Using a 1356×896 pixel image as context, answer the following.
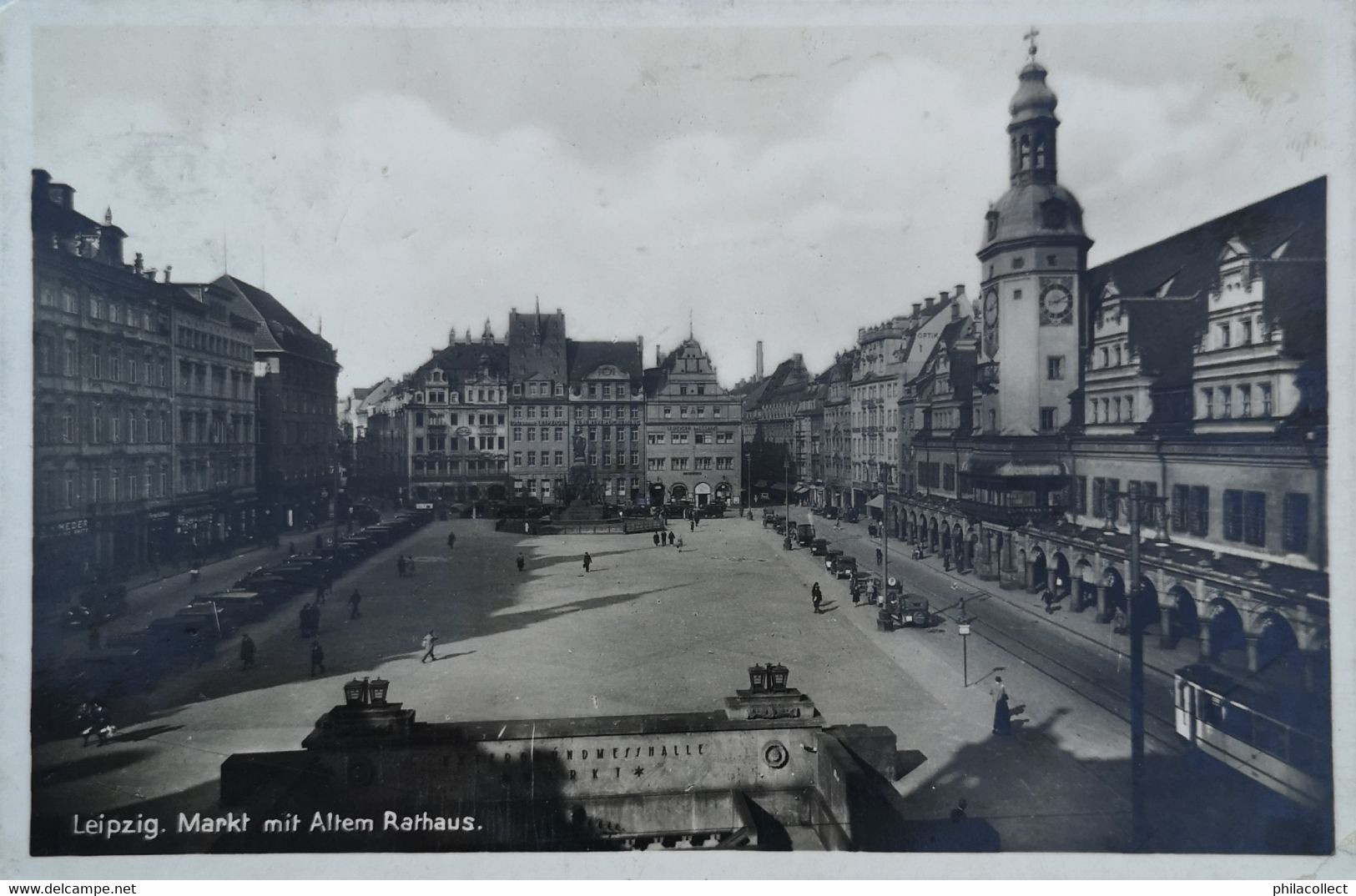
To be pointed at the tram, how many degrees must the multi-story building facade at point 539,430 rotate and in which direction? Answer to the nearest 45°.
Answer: approximately 45° to its left

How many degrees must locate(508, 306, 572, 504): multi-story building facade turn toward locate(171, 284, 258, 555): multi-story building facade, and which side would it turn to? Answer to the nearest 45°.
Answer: approximately 45° to its right

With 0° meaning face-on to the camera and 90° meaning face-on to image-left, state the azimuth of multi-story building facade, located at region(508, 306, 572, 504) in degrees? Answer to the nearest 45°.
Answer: approximately 0°

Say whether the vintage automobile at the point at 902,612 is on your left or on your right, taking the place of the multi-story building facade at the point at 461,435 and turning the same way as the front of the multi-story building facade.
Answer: on your left

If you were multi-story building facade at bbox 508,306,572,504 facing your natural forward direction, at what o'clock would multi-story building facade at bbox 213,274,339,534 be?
multi-story building facade at bbox 213,274,339,534 is roughly at 2 o'clock from multi-story building facade at bbox 508,306,572,504.

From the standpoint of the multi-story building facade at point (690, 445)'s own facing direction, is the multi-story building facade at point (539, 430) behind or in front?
in front

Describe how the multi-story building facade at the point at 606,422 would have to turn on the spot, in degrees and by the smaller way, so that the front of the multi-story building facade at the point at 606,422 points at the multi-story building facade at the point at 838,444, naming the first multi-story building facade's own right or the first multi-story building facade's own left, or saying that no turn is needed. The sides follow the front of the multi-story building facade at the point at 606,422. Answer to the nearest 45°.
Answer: approximately 45° to the first multi-story building facade's own left

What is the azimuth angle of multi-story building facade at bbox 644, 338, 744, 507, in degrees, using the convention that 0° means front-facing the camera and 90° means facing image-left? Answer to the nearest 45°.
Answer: approximately 0°

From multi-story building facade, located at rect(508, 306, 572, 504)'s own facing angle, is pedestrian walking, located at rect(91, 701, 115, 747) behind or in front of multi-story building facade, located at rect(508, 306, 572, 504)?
in front

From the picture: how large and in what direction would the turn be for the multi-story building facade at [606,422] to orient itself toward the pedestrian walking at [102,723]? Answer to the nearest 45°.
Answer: approximately 45° to its right

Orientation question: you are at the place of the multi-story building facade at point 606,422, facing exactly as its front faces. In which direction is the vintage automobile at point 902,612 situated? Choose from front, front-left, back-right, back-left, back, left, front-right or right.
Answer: front-left

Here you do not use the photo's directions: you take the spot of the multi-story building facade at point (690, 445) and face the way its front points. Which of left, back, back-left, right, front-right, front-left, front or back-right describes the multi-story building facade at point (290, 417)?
front-right
